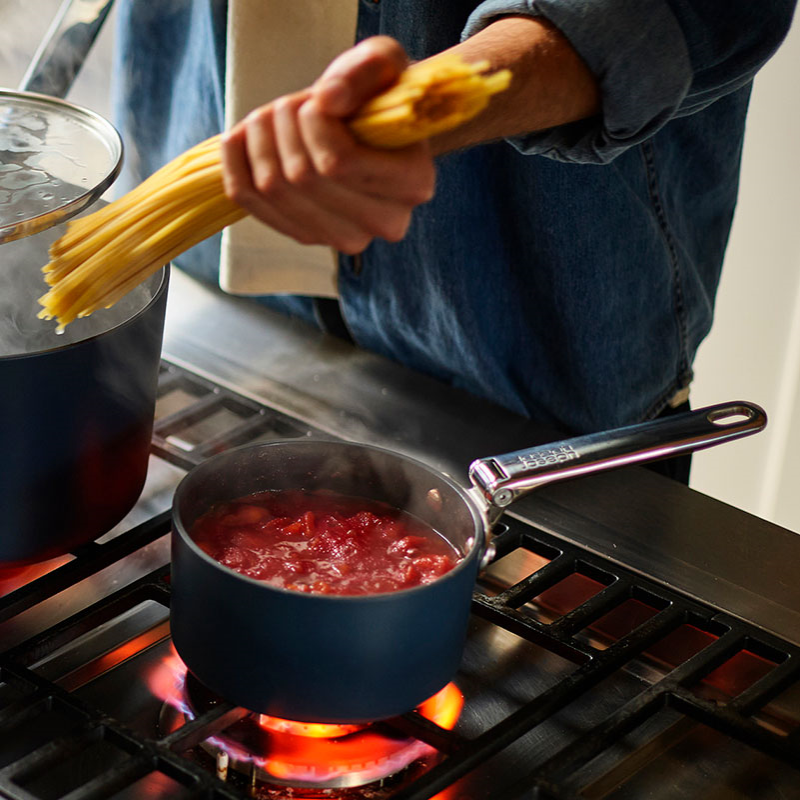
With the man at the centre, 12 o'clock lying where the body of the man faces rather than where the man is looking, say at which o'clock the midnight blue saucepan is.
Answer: The midnight blue saucepan is roughly at 11 o'clock from the man.

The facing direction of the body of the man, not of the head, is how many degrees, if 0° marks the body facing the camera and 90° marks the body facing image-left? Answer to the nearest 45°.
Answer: approximately 45°
